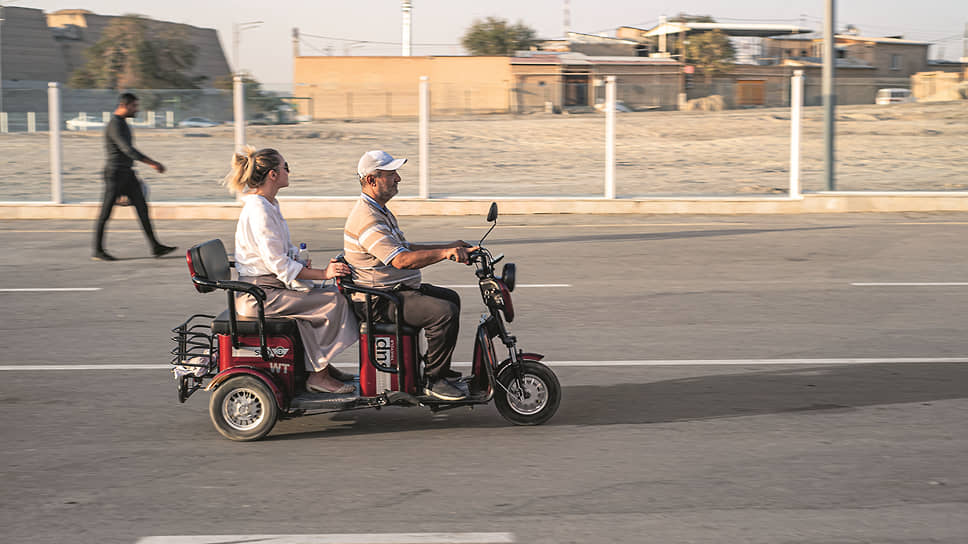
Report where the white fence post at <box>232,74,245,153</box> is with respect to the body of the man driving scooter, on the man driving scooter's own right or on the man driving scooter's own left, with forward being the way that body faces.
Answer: on the man driving scooter's own left

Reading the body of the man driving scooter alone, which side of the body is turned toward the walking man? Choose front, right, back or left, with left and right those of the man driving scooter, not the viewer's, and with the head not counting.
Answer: left

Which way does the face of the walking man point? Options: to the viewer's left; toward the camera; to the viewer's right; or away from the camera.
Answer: to the viewer's right

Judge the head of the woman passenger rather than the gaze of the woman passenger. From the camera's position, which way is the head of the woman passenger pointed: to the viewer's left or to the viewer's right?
to the viewer's right

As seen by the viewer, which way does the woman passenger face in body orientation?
to the viewer's right

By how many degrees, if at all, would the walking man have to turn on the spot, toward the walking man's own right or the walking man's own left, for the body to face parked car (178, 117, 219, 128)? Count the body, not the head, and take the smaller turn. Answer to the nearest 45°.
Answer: approximately 90° to the walking man's own left

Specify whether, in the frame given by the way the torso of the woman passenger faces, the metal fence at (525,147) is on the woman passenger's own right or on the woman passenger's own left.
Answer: on the woman passenger's own left

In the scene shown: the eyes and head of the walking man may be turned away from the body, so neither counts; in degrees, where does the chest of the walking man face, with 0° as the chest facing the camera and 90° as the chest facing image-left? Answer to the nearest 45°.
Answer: approximately 270°

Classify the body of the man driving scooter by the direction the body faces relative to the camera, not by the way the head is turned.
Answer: to the viewer's right

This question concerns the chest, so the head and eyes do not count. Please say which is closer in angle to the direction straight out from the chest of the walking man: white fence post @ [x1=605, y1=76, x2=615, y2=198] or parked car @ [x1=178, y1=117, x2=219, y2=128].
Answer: the white fence post
